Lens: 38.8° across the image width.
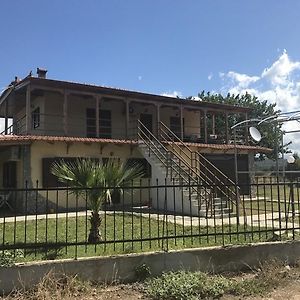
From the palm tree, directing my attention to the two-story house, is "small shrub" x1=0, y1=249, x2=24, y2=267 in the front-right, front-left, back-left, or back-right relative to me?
back-left

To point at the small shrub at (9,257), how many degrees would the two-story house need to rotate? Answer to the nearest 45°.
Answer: approximately 45° to its right

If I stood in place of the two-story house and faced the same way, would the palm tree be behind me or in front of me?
in front

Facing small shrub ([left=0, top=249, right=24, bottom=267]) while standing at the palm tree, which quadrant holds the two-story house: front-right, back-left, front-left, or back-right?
back-right

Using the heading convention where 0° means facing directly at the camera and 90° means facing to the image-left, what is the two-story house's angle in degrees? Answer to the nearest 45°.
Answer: approximately 315°

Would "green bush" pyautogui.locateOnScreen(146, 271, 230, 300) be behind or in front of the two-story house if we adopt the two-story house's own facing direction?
in front
